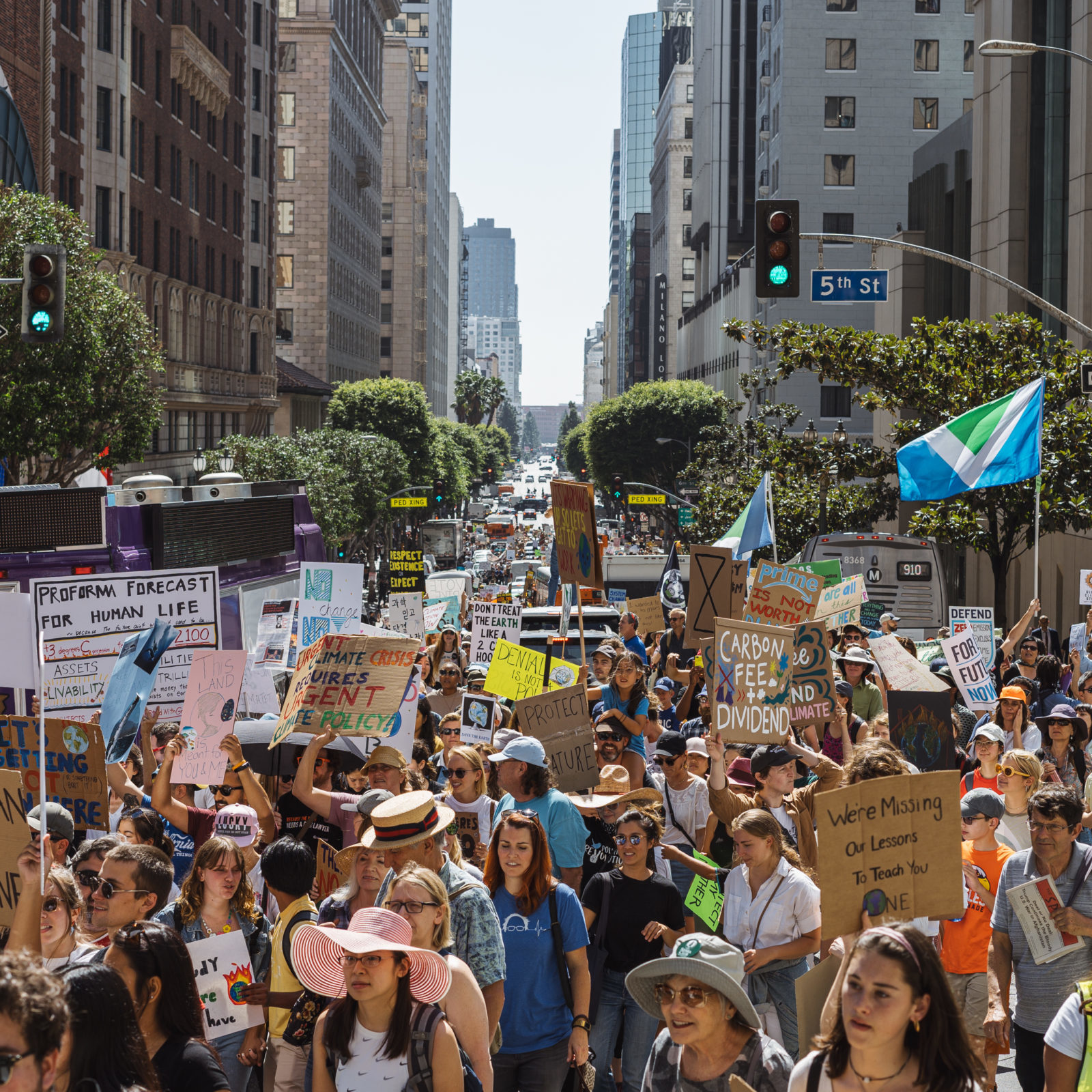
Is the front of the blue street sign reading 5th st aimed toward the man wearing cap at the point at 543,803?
yes

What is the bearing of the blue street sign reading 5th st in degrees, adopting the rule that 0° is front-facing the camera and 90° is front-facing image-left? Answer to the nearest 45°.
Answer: approximately 0°

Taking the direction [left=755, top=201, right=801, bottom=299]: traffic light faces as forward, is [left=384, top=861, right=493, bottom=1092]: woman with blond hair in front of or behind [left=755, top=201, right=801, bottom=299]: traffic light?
in front

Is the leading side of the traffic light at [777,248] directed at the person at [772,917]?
yes

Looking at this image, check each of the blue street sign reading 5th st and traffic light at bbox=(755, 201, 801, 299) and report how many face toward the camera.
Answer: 2

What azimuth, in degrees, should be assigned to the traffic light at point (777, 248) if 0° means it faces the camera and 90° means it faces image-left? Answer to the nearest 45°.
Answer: approximately 0°

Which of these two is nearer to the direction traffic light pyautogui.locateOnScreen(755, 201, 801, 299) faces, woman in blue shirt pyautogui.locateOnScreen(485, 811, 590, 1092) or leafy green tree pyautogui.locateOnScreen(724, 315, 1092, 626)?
the woman in blue shirt

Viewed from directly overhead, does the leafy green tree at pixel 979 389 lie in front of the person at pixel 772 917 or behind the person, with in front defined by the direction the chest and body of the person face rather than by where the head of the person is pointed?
behind

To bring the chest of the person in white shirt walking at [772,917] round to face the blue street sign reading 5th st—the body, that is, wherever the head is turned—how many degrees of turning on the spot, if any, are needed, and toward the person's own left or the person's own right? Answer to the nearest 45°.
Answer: approximately 135° to the person's own right

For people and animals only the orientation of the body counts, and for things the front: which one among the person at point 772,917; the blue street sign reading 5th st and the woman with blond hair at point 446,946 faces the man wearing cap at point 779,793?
the blue street sign reading 5th st

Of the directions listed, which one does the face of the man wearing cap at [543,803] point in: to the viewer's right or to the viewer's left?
to the viewer's left
